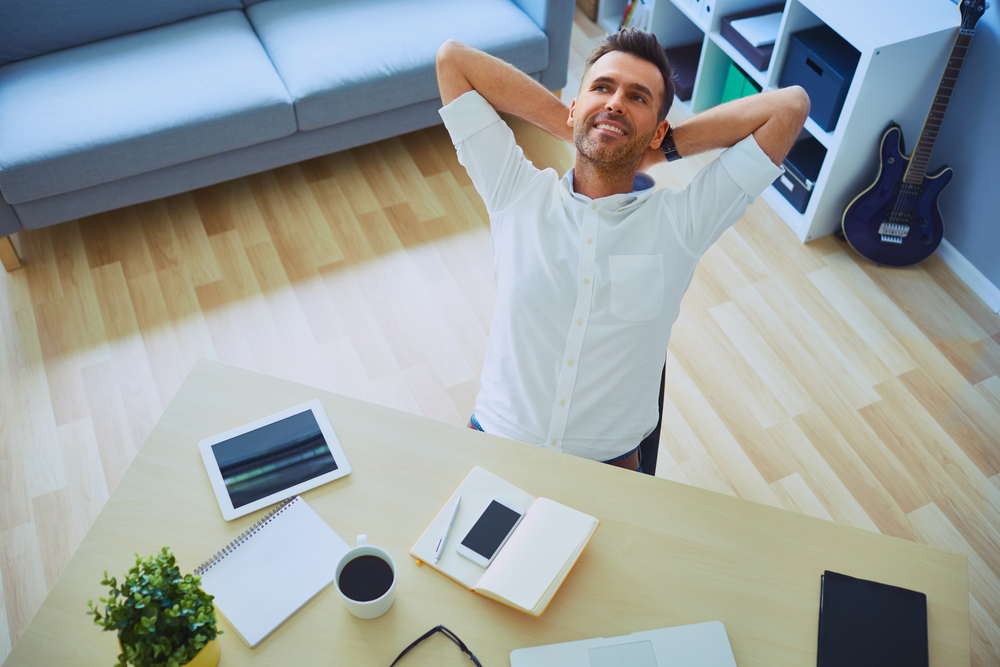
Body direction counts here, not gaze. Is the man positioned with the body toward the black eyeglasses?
yes

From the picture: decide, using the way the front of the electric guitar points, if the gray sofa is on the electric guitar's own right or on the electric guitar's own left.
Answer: on the electric guitar's own right

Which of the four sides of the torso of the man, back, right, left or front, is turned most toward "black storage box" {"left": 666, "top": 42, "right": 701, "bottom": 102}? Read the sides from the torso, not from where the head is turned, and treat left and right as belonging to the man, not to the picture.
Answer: back

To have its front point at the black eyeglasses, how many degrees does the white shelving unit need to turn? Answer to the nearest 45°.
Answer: approximately 45° to its left

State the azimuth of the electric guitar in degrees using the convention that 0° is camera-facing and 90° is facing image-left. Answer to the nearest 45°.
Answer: approximately 0°

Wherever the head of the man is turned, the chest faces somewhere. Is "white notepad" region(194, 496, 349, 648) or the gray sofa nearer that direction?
the white notepad

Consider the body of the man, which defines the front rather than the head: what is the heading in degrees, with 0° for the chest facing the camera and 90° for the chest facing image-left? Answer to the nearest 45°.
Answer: approximately 0°

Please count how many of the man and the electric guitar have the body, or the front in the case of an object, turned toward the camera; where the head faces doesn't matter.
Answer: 2

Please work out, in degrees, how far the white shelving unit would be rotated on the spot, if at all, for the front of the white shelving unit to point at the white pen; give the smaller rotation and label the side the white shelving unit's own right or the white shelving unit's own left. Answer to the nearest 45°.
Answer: approximately 45° to the white shelving unit's own left
